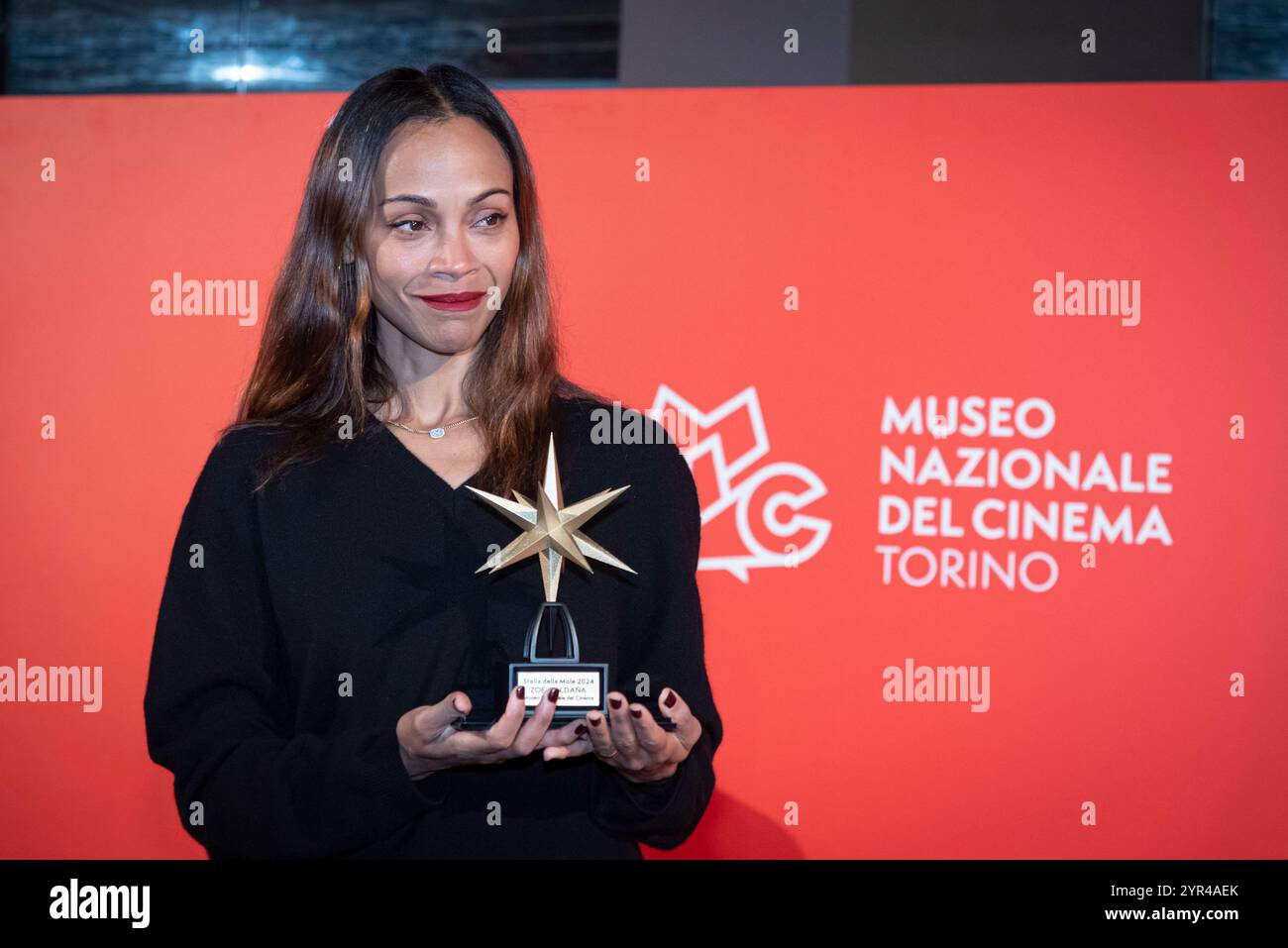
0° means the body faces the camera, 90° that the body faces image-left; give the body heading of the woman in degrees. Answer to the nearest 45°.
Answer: approximately 315°
